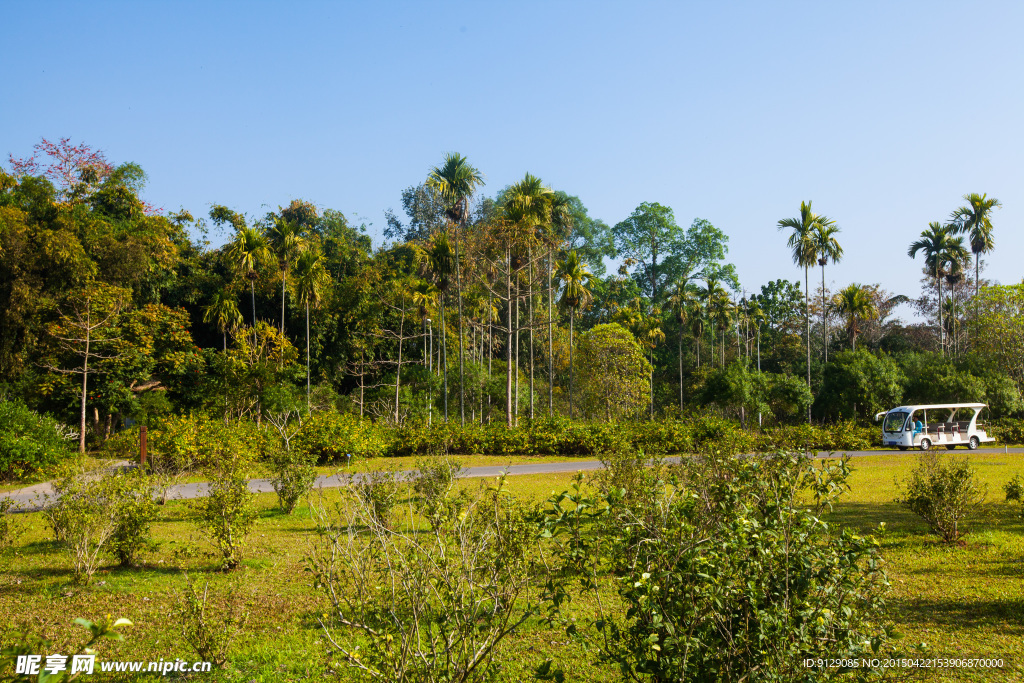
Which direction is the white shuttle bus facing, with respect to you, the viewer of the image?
facing the viewer and to the left of the viewer

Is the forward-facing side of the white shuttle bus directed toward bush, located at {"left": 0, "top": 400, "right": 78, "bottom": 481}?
yes

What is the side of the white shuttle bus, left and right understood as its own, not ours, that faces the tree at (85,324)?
front

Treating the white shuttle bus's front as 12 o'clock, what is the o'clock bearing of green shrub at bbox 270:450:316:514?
The green shrub is roughly at 11 o'clock from the white shuttle bus.

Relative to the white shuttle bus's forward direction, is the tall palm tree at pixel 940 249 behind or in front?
behind

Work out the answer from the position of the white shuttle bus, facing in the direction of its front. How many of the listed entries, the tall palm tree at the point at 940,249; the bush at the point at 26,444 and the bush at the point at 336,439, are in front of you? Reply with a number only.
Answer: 2

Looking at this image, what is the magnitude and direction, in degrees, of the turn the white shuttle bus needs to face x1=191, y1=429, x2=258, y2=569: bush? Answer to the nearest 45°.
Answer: approximately 45° to its left

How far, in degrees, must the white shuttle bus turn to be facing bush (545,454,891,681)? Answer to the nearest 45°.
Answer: approximately 45° to its left

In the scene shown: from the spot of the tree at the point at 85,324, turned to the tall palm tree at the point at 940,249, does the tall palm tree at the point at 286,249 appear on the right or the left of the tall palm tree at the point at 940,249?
left

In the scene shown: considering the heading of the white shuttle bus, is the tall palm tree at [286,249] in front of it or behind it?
in front

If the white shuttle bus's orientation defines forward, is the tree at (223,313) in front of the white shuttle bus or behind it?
in front

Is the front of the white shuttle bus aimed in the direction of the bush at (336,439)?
yes
